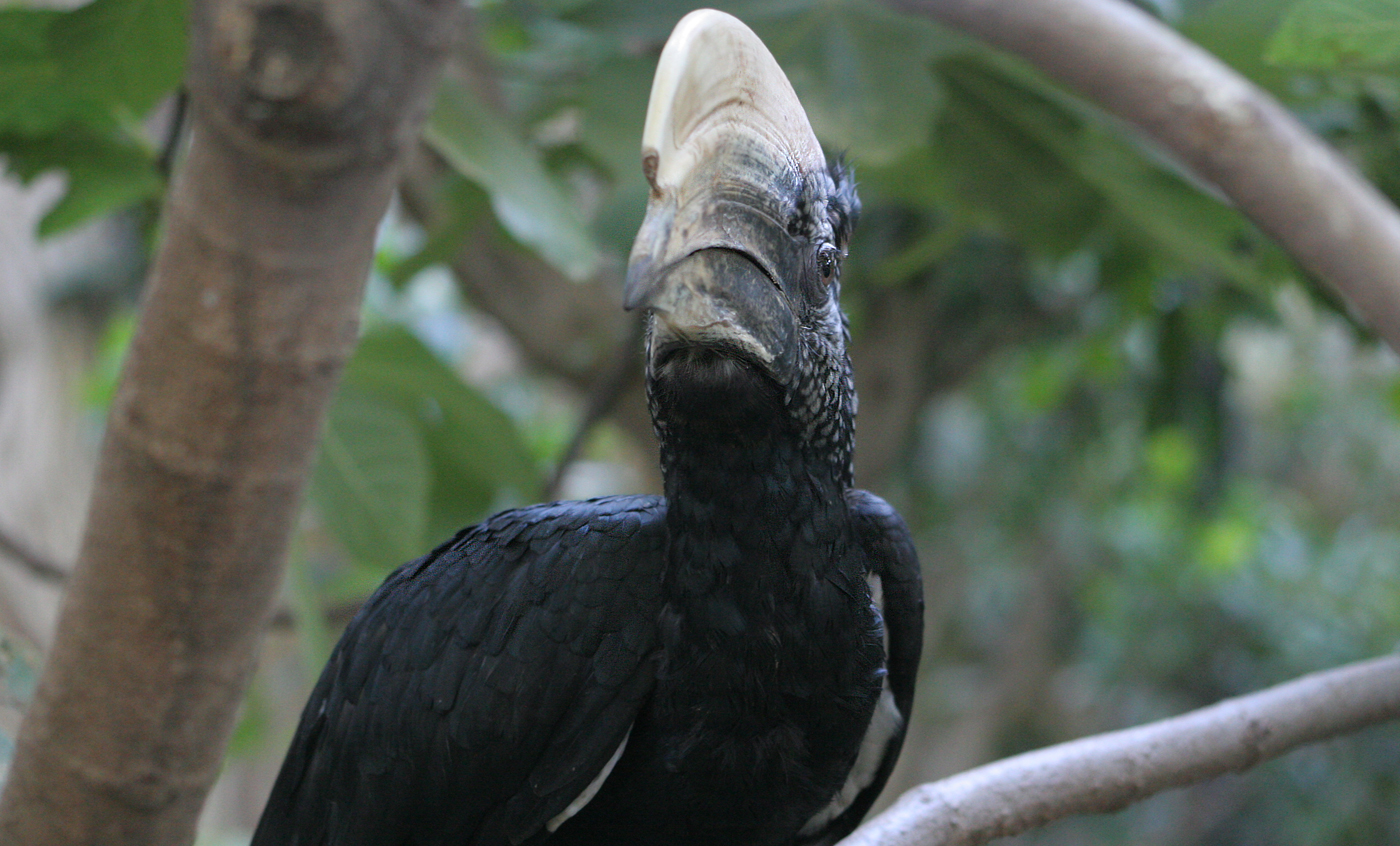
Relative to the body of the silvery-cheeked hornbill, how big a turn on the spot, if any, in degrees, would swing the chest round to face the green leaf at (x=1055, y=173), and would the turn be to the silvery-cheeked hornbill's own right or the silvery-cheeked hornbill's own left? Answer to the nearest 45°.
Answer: approximately 90° to the silvery-cheeked hornbill's own left

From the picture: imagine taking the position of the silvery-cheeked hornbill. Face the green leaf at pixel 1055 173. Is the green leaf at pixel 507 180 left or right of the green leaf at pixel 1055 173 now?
left

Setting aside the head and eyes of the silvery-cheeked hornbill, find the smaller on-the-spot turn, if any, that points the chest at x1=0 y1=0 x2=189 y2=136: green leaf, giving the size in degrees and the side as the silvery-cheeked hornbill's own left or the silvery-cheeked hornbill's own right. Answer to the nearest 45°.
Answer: approximately 180°

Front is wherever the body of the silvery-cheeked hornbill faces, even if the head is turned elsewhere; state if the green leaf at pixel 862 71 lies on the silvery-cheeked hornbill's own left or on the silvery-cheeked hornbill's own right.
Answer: on the silvery-cheeked hornbill's own left

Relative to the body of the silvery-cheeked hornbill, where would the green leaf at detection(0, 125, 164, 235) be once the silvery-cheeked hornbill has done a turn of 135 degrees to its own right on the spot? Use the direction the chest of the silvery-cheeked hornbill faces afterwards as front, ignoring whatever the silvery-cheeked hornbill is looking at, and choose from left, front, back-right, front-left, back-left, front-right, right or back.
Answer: front-right

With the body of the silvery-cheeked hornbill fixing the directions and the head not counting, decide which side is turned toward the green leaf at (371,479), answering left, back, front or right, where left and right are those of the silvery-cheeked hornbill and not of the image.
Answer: back

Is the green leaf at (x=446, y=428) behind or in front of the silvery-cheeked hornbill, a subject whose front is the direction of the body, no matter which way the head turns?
behind

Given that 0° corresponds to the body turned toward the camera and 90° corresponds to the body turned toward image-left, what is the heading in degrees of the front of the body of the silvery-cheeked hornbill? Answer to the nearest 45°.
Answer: approximately 315°

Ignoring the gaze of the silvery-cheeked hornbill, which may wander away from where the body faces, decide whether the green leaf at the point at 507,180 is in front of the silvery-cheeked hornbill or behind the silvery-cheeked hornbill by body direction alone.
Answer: behind
